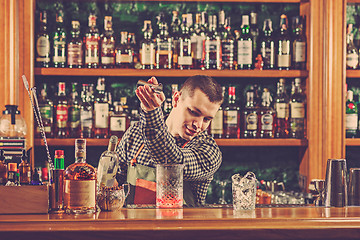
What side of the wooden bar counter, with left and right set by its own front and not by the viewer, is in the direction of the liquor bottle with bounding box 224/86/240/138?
back

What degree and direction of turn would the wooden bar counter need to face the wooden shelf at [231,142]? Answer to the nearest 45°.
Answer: approximately 180°

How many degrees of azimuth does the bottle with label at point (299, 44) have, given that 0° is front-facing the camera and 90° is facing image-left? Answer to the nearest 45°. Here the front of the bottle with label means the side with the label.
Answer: approximately 0°

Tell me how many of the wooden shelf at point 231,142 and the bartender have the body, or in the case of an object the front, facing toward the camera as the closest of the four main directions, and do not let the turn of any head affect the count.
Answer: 2

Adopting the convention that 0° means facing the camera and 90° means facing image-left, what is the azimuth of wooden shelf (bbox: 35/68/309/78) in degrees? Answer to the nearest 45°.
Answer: approximately 0°
